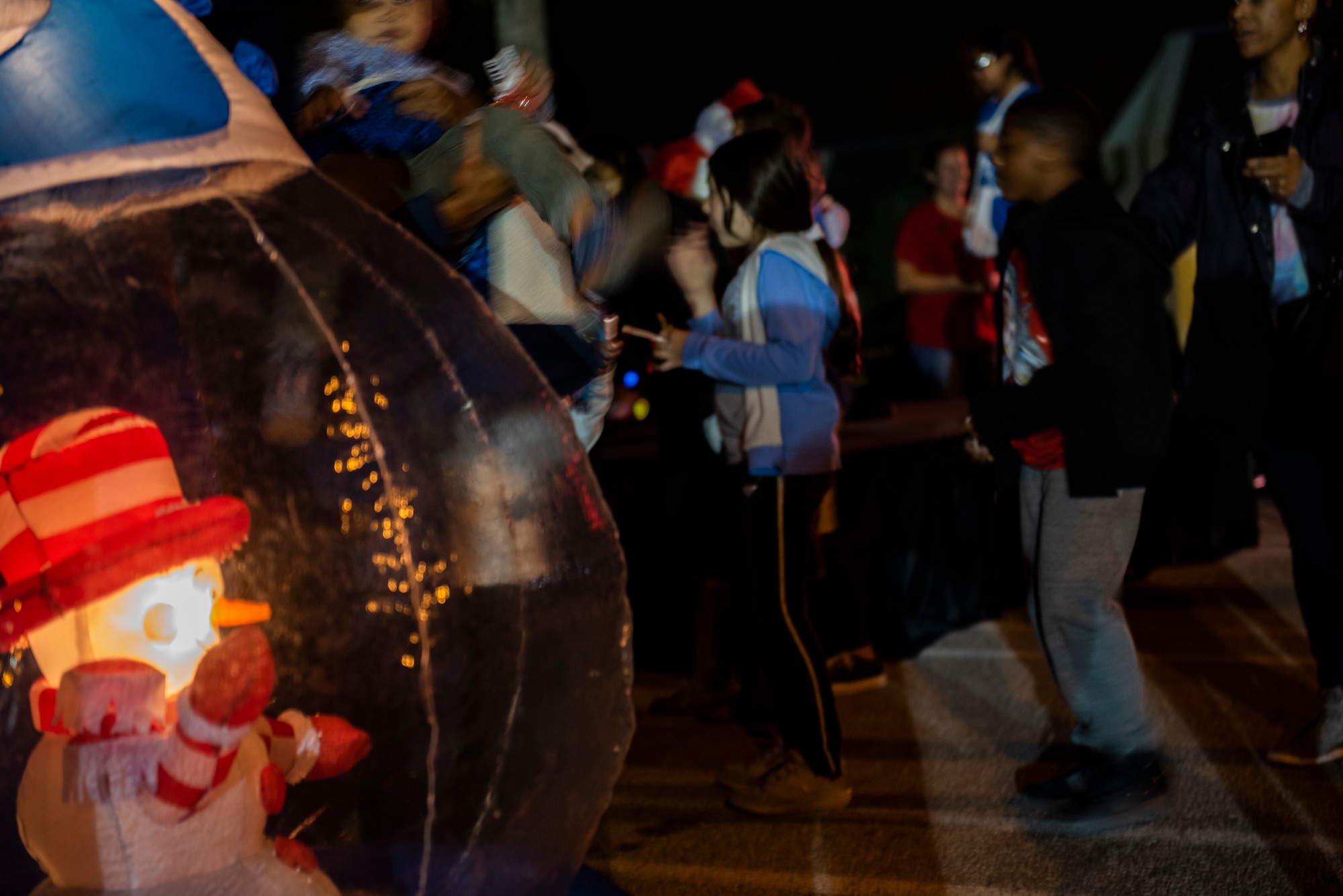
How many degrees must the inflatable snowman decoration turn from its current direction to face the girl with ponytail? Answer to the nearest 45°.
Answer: approximately 45° to its left

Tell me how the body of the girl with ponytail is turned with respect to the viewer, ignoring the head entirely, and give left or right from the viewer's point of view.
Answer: facing to the left of the viewer

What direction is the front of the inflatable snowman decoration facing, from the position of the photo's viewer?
facing to the right of the viewer

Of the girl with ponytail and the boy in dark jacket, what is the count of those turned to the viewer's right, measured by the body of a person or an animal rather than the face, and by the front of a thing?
0

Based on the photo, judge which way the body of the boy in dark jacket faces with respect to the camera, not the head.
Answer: to the viewer's left

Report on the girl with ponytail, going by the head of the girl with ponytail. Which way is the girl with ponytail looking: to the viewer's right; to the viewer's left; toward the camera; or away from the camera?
to the viewer's left

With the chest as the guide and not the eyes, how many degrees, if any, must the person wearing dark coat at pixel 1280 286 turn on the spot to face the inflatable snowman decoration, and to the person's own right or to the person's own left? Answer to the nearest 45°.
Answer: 0° — they already face it

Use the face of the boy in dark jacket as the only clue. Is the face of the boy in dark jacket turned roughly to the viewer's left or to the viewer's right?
to the viewer's left

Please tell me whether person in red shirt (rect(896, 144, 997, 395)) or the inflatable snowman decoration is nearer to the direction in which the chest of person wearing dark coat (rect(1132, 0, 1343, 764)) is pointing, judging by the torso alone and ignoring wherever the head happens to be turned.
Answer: the inflatable snowman decoration

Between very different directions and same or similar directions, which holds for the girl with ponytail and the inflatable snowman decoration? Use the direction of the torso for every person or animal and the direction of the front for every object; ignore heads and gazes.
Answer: very different directions

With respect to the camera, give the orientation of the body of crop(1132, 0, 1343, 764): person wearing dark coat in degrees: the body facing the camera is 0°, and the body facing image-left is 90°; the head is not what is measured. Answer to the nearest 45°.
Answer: approximately 45°
